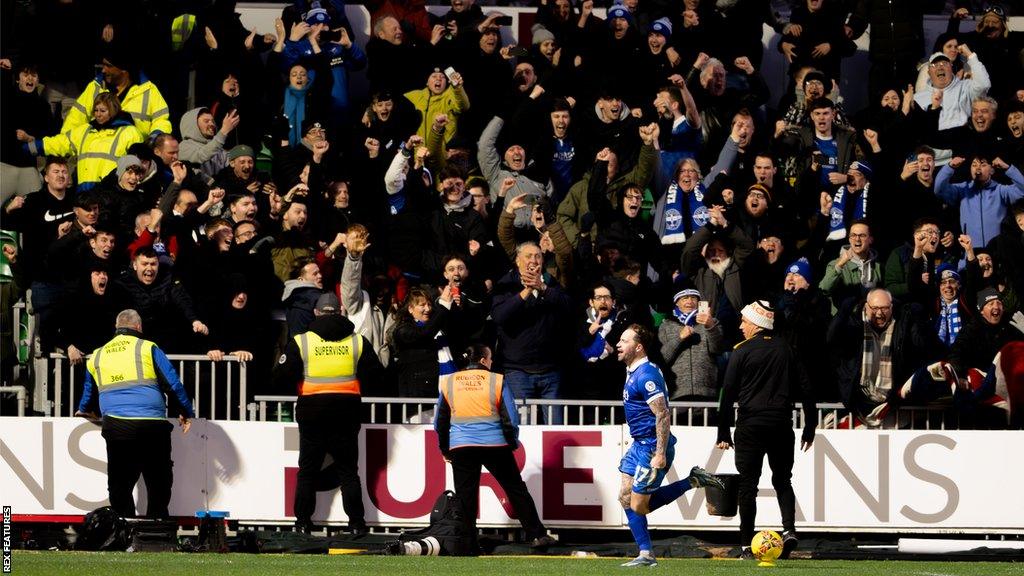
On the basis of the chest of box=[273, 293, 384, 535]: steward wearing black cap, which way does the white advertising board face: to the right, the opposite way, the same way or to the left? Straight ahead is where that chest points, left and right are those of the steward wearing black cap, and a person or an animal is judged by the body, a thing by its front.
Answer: the opposite way

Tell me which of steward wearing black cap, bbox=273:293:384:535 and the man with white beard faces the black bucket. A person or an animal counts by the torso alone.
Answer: the man with white beard

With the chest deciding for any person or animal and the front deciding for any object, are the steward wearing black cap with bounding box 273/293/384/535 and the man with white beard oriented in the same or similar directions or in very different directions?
very different directions

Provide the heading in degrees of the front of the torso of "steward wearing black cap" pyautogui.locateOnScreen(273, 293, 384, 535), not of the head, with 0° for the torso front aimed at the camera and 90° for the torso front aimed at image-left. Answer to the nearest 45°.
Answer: approximately 180°

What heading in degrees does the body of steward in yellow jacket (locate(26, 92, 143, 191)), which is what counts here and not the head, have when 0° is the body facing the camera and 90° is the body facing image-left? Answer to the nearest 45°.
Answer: approximately 45°

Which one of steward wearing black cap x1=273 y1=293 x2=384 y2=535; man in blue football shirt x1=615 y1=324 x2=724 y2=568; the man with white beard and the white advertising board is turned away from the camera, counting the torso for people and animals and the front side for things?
the steward wearing black cap

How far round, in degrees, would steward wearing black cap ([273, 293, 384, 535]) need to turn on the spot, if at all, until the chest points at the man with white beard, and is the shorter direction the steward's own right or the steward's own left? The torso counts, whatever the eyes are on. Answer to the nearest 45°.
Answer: approximately 90° to the steward's own right

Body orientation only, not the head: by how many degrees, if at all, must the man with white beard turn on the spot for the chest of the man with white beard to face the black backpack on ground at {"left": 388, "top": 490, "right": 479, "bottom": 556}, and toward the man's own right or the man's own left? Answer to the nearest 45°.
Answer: approximately 45° to the man's own right
